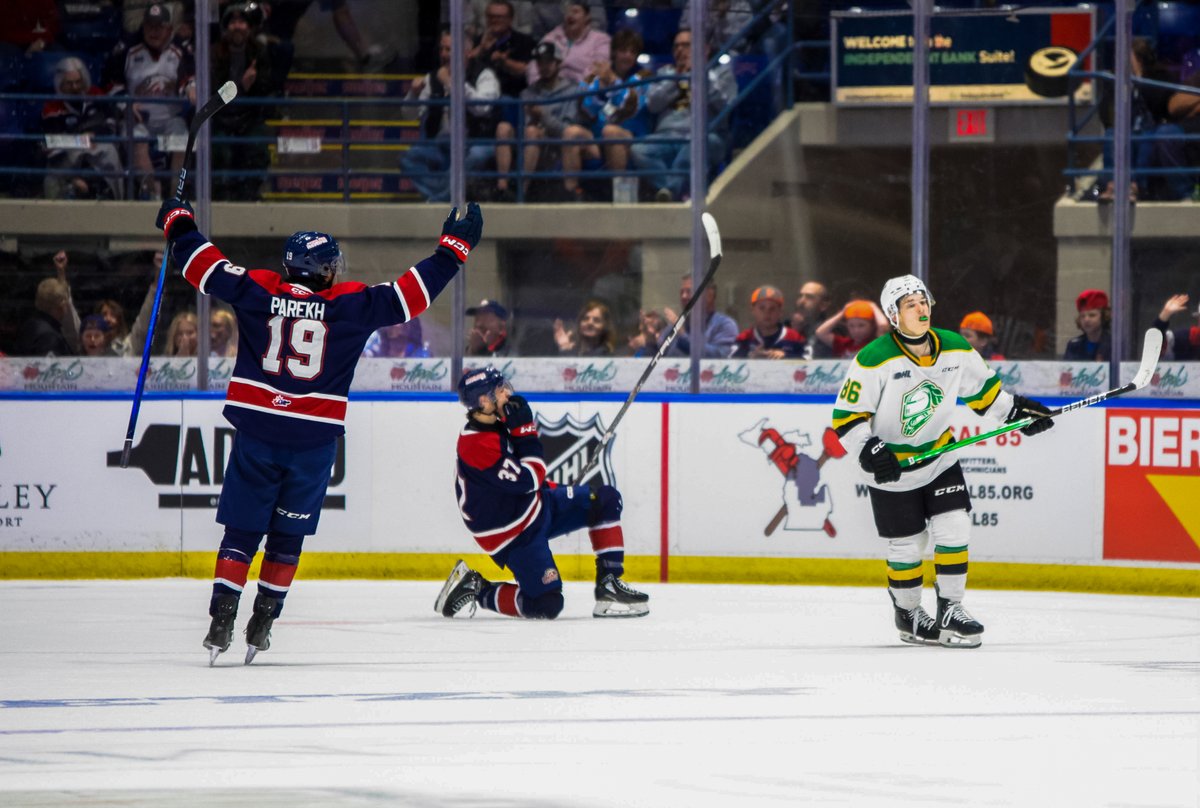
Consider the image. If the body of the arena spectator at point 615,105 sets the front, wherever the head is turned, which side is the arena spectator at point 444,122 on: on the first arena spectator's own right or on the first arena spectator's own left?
on the first arena spectator's own right

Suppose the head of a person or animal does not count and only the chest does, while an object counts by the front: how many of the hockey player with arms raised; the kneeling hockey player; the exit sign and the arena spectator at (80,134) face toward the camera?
2

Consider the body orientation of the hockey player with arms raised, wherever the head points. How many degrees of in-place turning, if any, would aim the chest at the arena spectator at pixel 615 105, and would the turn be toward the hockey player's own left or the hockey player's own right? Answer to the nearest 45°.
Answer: approximately 45° to the hockey player's own right

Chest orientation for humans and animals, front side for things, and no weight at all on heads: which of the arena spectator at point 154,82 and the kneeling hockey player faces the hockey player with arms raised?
the arena spectator

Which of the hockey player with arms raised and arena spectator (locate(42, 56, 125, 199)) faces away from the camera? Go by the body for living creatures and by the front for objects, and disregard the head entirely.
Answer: the hockey player with arms raised

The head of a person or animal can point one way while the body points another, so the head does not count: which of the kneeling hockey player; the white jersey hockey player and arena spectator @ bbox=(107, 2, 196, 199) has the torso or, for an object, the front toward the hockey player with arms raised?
the arena spectator

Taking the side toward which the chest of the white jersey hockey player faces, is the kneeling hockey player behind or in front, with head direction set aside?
behind

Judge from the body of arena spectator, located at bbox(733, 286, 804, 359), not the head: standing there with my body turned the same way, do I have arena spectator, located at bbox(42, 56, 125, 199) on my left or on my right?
on my right
